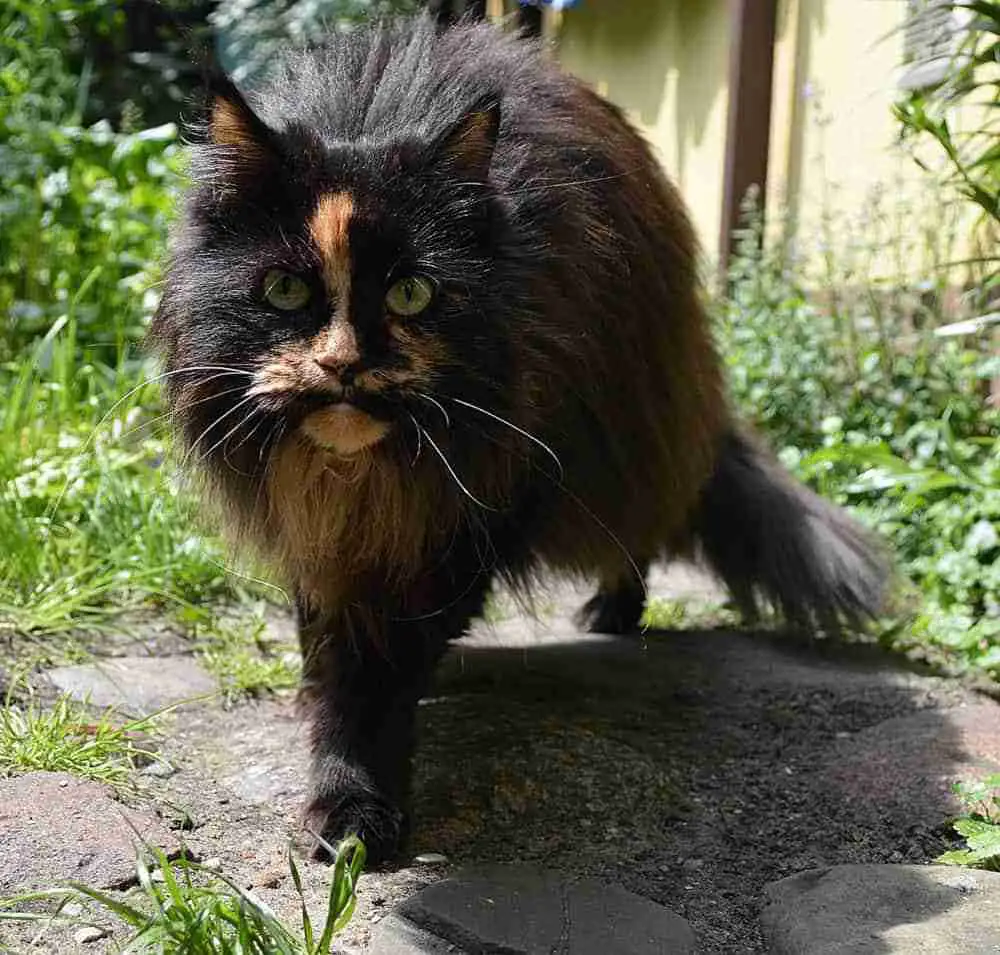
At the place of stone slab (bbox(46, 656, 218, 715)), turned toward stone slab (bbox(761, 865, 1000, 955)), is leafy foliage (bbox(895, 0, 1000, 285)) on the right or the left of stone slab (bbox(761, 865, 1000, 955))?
left

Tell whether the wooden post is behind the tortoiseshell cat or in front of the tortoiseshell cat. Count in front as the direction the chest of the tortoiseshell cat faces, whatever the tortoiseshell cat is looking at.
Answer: behind

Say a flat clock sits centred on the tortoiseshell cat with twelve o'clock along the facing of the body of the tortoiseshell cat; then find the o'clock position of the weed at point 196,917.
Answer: The weed is roughly at 11 o'clock from the tortoiseshell cat.

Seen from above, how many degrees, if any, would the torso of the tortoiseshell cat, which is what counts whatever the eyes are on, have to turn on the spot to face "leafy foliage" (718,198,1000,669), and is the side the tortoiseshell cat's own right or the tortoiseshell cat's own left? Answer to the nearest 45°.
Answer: approximately 180°

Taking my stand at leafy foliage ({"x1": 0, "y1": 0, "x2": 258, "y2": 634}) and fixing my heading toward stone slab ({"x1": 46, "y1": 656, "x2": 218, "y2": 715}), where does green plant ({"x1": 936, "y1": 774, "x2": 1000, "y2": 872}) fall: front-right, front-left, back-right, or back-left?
front-left

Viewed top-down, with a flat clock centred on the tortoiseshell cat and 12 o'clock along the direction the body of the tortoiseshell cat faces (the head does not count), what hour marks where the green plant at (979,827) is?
The green plant is roughly at 8 o'clock from the tortoiseshell cat.

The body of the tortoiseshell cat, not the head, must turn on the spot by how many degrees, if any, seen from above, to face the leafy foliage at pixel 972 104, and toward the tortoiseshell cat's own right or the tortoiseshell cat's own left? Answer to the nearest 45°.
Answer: approximately 180°

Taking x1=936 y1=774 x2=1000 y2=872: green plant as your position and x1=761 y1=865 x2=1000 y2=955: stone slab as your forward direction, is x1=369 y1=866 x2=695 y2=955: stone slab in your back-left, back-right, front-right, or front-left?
front-right

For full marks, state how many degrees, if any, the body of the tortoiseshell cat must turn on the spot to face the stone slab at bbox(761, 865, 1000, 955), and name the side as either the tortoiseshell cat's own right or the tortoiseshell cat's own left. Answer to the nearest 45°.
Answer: approximately 90° to the tortoiseshell cat's own left

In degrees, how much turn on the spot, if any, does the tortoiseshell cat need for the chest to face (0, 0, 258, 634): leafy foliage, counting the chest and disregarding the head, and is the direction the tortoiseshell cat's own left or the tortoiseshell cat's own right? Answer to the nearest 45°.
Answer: approximately 90° to the tortoiseshell cat's own right
